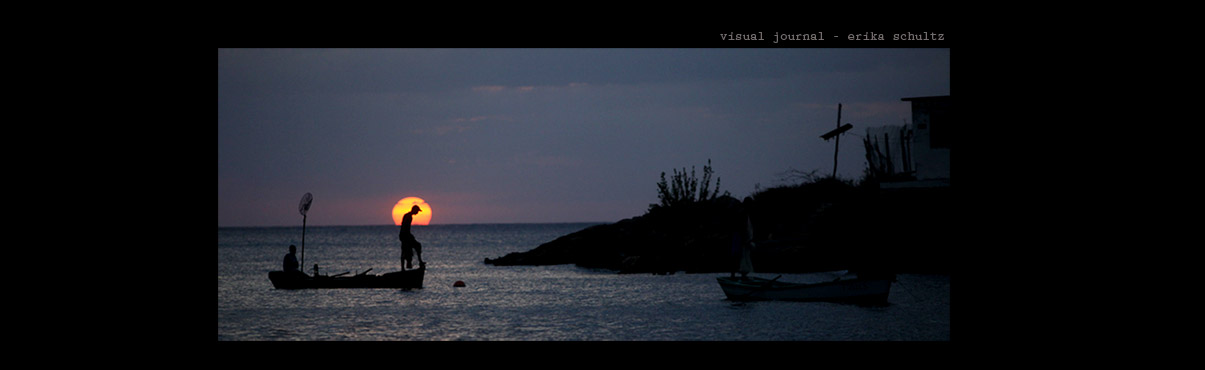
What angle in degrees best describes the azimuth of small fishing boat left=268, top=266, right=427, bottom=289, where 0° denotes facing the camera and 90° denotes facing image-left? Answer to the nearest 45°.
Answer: approximately 270°

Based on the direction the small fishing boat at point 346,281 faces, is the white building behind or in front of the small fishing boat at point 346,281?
in front

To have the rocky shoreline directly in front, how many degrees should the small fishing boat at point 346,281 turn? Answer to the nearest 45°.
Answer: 0° — it already faces it
